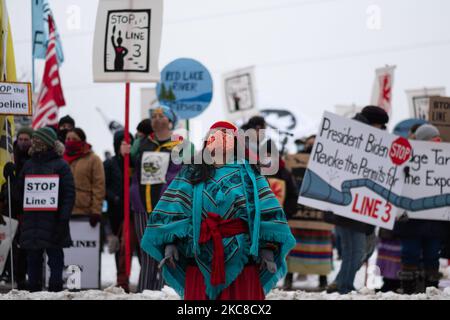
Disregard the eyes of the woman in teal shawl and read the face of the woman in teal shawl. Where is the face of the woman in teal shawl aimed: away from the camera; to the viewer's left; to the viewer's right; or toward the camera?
toward the camera

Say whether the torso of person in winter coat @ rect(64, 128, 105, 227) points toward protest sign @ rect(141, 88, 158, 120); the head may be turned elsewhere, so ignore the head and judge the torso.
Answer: no

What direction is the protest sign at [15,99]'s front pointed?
toward the camera

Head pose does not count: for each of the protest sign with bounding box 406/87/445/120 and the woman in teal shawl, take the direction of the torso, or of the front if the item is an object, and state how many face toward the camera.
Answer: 2

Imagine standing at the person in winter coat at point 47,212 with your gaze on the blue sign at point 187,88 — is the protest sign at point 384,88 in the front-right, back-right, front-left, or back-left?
front-right

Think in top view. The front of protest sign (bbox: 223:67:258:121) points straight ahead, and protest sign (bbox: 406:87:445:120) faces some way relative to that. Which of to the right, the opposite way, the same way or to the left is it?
the same way

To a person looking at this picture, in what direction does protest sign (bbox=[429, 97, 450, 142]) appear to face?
facing the viewer

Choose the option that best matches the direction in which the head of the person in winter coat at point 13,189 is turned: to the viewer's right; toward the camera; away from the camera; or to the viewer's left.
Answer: toward the camera

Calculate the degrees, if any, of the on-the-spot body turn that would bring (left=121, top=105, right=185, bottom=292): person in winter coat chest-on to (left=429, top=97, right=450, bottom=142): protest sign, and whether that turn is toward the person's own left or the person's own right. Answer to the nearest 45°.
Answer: approximately 90° to the person's own left

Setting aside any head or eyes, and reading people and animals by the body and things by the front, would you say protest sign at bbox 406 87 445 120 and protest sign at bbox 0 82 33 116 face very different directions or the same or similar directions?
same or similar directions

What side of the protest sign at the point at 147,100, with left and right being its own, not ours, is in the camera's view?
front

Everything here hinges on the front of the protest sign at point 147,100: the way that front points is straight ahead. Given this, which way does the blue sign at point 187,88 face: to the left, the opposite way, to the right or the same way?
the same way
